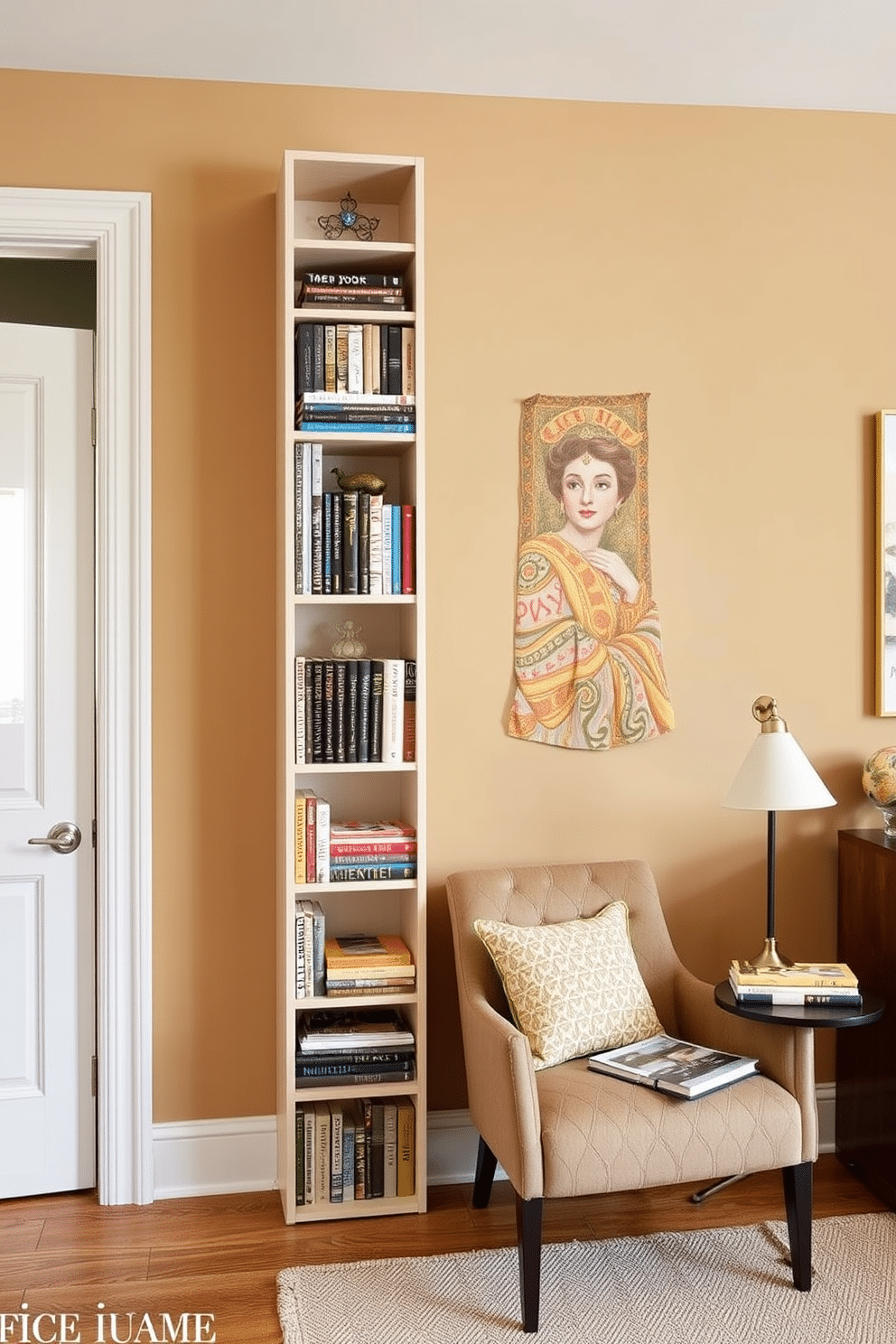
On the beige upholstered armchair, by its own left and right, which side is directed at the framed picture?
left

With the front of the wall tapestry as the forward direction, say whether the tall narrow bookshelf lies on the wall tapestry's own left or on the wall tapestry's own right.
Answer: on the wall tapestry's own right

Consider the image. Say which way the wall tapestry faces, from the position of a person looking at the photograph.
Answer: facing the viewer

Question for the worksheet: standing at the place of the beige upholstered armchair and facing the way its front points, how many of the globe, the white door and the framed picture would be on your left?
2

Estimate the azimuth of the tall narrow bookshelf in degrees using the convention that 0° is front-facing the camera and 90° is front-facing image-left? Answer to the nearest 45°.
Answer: approximately 0°

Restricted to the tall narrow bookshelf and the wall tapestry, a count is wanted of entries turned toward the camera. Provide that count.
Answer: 2

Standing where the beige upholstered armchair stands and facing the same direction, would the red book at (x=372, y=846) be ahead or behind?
behind

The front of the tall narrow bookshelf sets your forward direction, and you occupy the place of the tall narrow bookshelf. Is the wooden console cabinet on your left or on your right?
on your left

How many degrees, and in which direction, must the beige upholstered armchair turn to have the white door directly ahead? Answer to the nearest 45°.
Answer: approximately 135° to its right

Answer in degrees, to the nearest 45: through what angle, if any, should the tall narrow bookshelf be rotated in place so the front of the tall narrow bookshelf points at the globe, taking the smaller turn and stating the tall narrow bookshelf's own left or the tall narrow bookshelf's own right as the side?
approximately 90° to the tall narrow bookshelf's own left

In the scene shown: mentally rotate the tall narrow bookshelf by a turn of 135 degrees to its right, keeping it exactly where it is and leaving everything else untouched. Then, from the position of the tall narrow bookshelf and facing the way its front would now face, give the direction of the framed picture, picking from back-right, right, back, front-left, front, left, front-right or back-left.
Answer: back-right

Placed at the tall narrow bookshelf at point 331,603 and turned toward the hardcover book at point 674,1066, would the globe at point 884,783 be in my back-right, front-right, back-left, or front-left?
front-left

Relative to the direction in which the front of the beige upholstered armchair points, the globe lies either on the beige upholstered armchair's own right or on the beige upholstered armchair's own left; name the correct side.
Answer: on the beige upholstered armchair's own left

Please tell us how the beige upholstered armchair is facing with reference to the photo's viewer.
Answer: facing the viewer and to the right of the viewer
